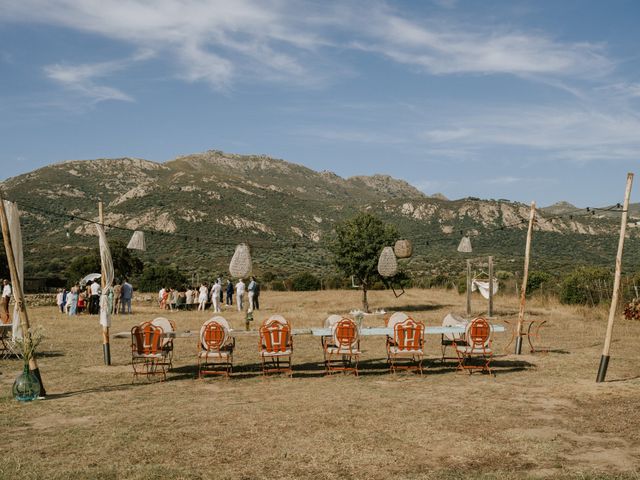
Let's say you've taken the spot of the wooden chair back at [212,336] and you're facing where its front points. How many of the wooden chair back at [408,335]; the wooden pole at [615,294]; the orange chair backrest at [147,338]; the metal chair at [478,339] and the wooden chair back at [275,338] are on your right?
4

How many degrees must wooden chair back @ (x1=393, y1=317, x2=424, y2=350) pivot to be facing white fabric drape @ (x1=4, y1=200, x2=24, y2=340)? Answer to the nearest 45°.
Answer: approximately 90° to its left

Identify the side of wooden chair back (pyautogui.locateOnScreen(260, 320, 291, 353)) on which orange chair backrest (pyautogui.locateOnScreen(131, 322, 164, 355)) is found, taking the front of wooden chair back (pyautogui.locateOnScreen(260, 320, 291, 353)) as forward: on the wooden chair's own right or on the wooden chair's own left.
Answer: on the wooden chair's own left

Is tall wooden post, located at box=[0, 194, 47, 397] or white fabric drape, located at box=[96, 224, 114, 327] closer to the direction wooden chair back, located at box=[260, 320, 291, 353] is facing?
the white fabric drape

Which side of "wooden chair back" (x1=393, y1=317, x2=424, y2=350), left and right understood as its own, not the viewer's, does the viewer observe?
back

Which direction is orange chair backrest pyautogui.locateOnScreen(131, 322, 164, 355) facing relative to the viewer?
away from the camera

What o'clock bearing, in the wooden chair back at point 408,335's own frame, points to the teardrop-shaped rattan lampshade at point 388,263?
The teardrop-shaped rattan lampshade is roughly at 12 o'clock from the wooden chair back.

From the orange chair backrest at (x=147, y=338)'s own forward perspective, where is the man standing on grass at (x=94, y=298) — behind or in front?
in front

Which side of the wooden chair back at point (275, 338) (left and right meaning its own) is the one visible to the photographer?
back

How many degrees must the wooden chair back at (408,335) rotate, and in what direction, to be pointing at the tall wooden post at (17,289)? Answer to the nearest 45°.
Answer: approximately 135° to its left

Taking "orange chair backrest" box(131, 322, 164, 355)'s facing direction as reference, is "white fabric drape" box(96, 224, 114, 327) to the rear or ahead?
ahead

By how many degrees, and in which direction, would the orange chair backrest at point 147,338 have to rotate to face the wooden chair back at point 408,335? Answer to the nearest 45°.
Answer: approximately 90° to its right

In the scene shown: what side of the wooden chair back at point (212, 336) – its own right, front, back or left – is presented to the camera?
back

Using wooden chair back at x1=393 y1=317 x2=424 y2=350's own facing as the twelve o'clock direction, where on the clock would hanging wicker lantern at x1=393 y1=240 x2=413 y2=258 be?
The hanging wicker lantern is roughly at 12 o'clock from the wooden chair back.
